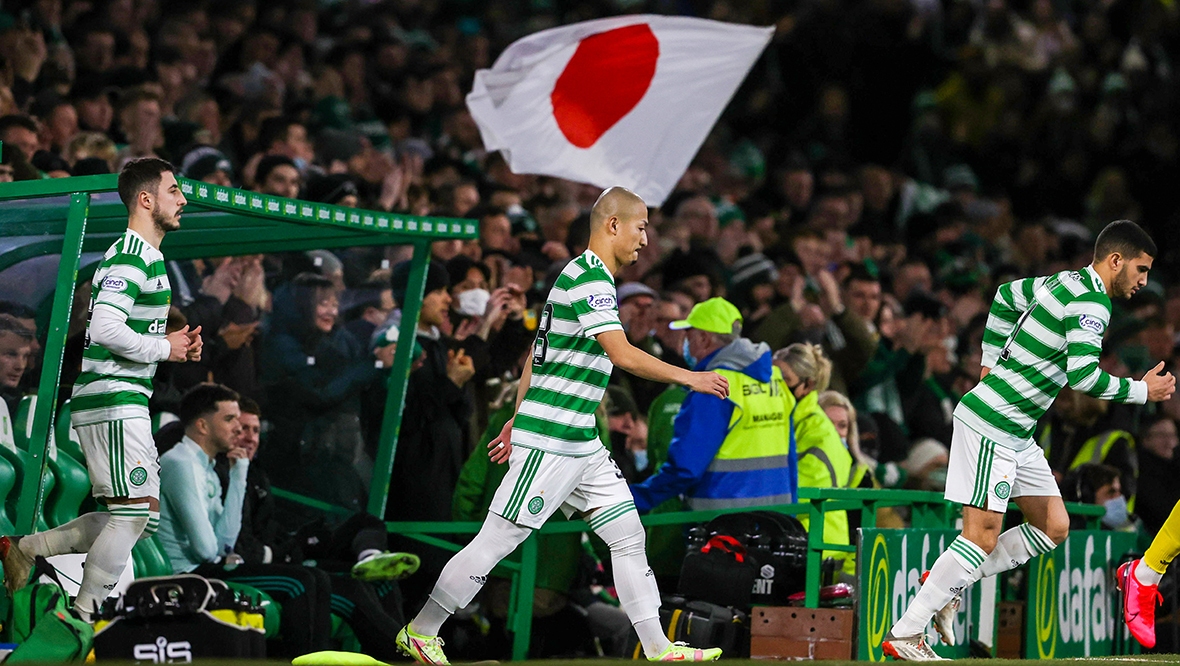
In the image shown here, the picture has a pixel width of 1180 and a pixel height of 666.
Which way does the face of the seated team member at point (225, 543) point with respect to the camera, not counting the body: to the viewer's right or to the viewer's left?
to the viewer's right

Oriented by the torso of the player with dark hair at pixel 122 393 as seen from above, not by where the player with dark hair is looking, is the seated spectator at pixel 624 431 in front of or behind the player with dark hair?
in front

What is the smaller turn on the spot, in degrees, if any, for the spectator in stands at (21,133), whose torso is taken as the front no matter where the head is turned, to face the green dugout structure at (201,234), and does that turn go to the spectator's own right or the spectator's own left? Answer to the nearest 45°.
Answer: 0° — they already face it

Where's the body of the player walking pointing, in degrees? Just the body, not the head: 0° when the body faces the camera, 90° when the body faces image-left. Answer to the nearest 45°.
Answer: approximately 270°

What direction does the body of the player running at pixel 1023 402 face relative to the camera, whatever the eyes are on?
to the viewer's right

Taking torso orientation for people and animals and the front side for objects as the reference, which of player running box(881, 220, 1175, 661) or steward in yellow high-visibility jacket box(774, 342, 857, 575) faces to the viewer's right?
the player running

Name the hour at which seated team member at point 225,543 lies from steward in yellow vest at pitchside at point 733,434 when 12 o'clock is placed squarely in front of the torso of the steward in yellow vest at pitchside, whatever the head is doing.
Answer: The seated team member is roughly at 10 o'clock from the steward in yellow vest at pitchside.

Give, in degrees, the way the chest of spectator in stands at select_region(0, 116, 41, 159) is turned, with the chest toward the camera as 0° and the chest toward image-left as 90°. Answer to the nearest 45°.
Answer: approximately 315°

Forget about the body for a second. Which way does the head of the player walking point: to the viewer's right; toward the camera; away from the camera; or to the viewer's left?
to the viewer's right

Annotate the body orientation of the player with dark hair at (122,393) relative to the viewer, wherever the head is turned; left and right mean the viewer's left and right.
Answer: facing to the right of the viewer

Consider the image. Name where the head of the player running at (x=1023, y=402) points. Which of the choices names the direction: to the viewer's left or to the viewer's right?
to the viewer's right
